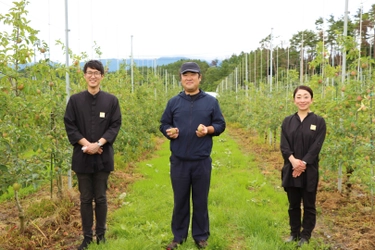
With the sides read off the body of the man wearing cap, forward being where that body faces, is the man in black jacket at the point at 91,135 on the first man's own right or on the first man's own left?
on the first man's own right

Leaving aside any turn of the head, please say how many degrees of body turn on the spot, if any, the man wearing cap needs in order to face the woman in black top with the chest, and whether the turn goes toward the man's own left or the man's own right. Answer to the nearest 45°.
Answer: approximately 90° to the man's own left

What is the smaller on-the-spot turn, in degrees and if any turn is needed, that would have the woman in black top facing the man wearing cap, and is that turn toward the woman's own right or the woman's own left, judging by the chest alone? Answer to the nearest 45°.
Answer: approximately 90° to the woman's own right

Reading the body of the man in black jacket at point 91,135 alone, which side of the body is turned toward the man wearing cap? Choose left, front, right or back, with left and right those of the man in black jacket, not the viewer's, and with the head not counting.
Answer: left

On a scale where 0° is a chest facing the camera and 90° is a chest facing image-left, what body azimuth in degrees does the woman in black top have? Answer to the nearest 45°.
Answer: approximately 0°

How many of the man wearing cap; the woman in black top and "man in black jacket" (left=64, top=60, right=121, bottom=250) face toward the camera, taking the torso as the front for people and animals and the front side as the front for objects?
3

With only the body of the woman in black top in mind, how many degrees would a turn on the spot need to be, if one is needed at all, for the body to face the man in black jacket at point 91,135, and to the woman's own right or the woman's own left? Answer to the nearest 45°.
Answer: approximately 90° to the woman's own right
